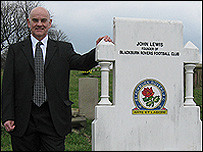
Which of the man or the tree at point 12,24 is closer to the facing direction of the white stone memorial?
the man

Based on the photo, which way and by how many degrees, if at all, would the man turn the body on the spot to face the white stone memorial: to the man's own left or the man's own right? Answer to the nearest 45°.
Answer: approximately 90° to the man's own left

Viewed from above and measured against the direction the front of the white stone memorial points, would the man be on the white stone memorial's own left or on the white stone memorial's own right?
on the white stone memorial's own right

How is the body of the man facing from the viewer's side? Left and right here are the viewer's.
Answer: facing the viewer

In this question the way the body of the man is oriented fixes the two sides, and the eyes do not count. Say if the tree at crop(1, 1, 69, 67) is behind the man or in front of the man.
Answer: behind

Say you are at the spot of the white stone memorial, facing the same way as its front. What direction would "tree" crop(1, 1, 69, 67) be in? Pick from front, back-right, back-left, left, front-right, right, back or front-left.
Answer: back-right

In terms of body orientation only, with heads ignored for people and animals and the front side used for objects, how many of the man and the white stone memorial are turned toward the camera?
2
